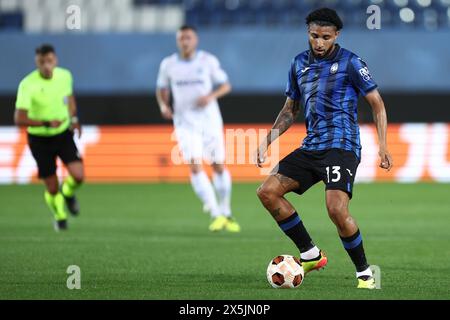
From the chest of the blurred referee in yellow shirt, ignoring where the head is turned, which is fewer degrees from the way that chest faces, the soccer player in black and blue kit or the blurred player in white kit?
the soccer player in black and blue kit

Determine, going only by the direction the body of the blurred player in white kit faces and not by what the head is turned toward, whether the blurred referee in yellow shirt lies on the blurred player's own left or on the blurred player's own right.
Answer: on the blurred player's own right

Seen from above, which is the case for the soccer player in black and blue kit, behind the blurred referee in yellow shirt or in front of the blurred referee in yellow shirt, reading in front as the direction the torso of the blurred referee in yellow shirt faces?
in front

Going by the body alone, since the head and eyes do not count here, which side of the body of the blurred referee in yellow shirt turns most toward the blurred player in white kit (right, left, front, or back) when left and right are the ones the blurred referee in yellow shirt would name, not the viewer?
left

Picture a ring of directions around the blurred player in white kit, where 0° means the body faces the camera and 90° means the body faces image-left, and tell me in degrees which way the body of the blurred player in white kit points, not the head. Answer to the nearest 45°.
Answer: approximately 0°

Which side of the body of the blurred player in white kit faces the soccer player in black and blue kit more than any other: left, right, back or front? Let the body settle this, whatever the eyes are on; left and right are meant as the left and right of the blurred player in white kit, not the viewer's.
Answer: front

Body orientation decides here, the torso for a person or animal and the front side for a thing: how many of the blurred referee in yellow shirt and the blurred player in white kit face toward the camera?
2
